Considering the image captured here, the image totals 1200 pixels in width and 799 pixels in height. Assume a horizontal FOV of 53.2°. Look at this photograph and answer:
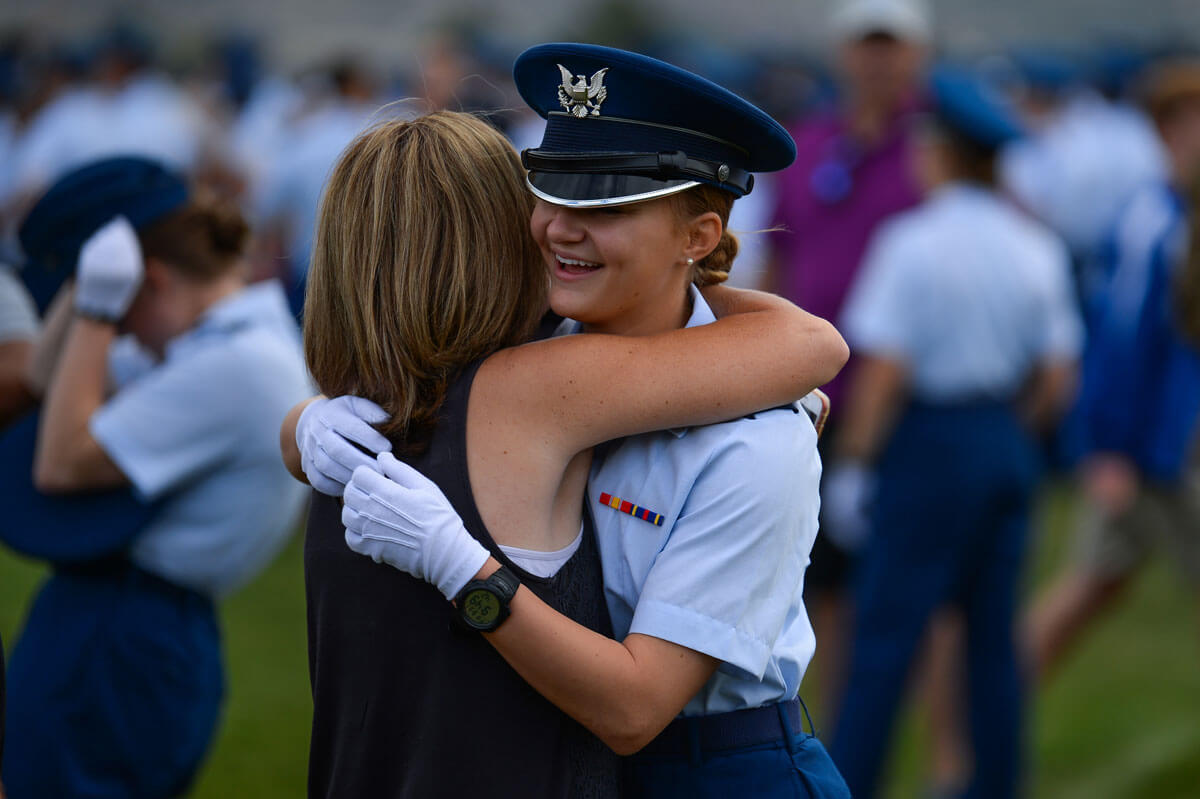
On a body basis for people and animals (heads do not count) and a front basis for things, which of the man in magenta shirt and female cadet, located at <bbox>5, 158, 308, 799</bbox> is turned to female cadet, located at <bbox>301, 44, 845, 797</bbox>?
the man in magenta shirt

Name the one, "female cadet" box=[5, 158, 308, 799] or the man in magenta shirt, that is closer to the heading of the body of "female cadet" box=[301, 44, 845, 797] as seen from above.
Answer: the female cadet

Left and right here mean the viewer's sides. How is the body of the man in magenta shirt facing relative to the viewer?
facing the viewer

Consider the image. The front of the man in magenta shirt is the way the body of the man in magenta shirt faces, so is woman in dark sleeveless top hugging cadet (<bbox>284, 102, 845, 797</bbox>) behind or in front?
in front

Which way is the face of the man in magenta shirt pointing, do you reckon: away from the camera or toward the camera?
toward the camera

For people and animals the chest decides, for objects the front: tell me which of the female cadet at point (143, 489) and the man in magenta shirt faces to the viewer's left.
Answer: the female cadet

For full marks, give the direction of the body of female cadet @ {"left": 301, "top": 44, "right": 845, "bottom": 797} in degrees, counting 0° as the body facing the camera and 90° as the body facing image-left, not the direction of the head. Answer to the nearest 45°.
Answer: approximately 45°

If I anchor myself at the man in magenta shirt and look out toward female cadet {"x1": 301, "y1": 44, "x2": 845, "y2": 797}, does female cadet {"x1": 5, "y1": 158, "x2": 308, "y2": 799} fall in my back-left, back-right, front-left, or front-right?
front-right

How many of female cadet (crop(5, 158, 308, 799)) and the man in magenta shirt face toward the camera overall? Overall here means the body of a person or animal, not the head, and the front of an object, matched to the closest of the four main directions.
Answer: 1

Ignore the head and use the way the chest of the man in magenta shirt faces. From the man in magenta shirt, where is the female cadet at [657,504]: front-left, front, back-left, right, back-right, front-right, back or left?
front

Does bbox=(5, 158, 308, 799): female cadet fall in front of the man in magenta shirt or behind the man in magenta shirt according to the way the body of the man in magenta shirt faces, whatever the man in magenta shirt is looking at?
in front

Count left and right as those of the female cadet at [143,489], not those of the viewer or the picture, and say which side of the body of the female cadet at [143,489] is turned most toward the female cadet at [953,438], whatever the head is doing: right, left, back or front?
back

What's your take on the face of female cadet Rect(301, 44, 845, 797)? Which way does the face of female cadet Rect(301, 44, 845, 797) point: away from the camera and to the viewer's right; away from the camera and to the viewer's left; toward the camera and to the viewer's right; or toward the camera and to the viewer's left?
toward the camera and to the viewer's left

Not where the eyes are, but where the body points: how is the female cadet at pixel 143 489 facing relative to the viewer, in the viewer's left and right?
facing to the left of the viewer
